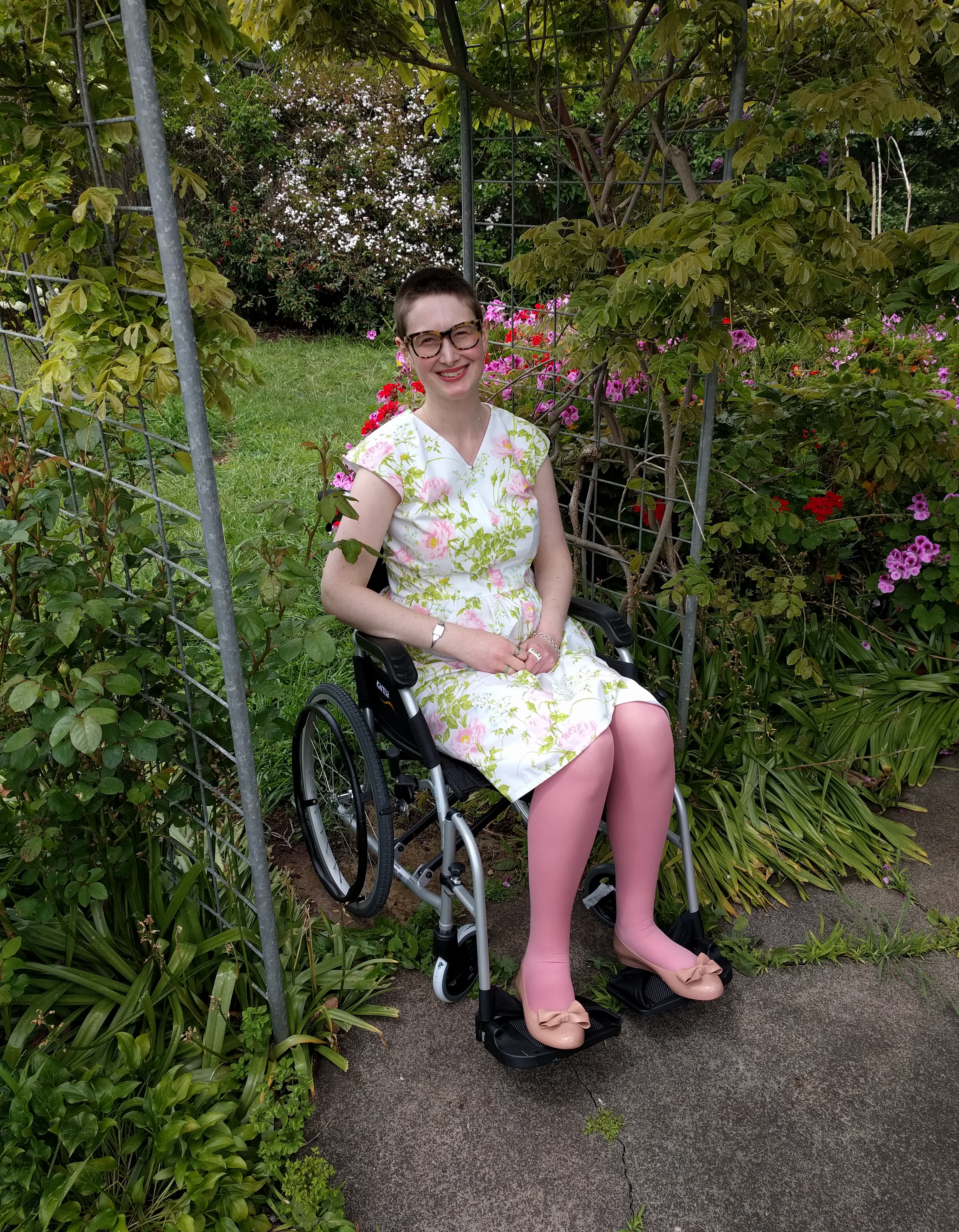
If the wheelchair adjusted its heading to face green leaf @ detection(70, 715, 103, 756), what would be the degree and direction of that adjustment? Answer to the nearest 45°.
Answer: approximately 90° to its right

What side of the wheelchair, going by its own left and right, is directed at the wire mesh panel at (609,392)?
left

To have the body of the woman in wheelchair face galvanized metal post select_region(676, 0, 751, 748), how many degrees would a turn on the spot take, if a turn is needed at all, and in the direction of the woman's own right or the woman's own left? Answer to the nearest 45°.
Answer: approximately 90° to the woman's own left

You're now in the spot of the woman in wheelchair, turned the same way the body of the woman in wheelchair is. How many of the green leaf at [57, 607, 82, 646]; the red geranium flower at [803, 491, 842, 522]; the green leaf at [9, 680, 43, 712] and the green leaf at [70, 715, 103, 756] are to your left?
1

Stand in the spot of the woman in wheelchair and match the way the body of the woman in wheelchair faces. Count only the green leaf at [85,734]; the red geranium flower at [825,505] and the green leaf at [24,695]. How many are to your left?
1

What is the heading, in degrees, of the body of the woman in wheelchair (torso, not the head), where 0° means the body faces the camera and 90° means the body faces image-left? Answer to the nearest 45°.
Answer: approximately 315°

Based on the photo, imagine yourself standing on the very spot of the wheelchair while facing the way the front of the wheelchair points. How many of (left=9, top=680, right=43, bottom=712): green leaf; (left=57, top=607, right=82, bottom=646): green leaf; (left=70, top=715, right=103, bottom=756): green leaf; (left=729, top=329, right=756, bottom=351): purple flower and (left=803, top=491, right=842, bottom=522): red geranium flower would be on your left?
2

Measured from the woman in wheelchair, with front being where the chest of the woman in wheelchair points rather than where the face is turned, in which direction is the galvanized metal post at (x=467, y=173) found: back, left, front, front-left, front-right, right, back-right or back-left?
back-left

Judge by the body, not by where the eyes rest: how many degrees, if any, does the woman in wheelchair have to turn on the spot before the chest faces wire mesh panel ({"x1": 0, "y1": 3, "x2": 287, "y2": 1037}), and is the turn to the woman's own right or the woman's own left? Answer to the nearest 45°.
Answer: approximately 135° to the woman's own right

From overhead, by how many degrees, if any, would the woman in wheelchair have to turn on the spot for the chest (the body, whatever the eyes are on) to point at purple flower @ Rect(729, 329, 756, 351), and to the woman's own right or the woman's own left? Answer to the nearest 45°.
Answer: approximately 90° to the woman's own left

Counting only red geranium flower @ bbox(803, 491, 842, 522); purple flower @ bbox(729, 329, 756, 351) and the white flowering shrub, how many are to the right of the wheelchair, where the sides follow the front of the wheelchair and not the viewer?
0

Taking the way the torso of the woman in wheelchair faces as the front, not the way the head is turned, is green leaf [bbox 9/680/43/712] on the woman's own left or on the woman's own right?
on the woman's own right

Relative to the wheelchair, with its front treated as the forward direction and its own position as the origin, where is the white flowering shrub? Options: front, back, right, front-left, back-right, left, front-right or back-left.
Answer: back-left

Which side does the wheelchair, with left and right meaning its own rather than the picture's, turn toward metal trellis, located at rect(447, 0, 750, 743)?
left

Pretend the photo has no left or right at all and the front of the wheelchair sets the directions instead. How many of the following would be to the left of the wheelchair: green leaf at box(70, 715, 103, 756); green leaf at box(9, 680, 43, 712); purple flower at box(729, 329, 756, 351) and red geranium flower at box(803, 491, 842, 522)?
2

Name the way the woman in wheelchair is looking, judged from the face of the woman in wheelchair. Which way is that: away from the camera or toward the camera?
toward the camera
